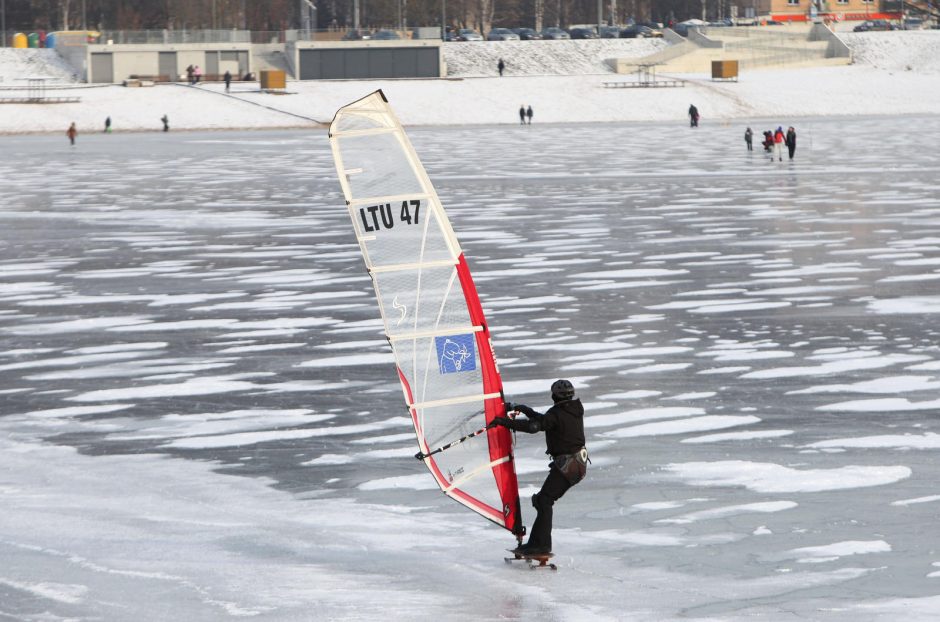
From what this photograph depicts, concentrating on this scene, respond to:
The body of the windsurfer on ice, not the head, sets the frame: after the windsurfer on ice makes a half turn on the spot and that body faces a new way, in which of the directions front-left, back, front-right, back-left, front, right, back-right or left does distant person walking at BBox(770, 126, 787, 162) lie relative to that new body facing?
left

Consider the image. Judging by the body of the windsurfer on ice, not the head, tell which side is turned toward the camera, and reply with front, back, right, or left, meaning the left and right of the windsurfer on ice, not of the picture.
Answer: left
